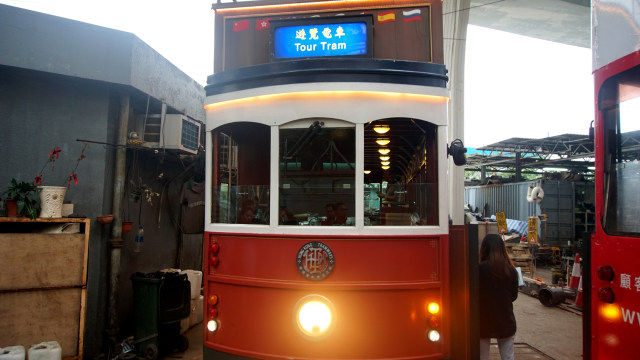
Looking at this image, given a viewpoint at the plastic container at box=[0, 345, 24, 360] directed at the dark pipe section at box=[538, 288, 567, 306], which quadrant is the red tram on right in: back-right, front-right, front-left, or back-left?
front-right

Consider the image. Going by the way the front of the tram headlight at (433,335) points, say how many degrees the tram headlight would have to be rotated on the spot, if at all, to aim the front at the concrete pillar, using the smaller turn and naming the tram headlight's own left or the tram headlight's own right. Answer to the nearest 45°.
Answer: approximately 180°

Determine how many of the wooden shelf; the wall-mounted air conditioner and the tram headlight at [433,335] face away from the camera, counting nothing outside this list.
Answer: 0

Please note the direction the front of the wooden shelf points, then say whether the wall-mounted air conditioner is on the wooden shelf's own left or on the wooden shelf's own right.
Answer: on the wooden shelf's own left

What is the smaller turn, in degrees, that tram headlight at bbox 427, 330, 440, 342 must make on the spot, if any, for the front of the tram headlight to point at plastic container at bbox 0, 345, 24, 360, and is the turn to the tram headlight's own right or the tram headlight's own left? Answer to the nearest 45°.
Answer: approximately 90° to the tram headlight's own right

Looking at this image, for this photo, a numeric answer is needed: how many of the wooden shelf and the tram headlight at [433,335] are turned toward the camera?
2

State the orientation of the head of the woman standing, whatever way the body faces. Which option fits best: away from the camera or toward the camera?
away from the camera

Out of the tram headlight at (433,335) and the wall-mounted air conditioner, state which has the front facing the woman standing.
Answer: the wall-mounted air conditioner

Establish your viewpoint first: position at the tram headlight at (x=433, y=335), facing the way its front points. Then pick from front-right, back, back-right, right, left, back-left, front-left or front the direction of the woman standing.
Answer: back-left

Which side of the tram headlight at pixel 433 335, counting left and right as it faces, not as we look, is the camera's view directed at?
front

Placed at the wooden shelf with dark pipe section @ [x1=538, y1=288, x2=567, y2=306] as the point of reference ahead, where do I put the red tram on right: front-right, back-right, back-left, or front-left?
front-right

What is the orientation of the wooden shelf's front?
toward the camera
